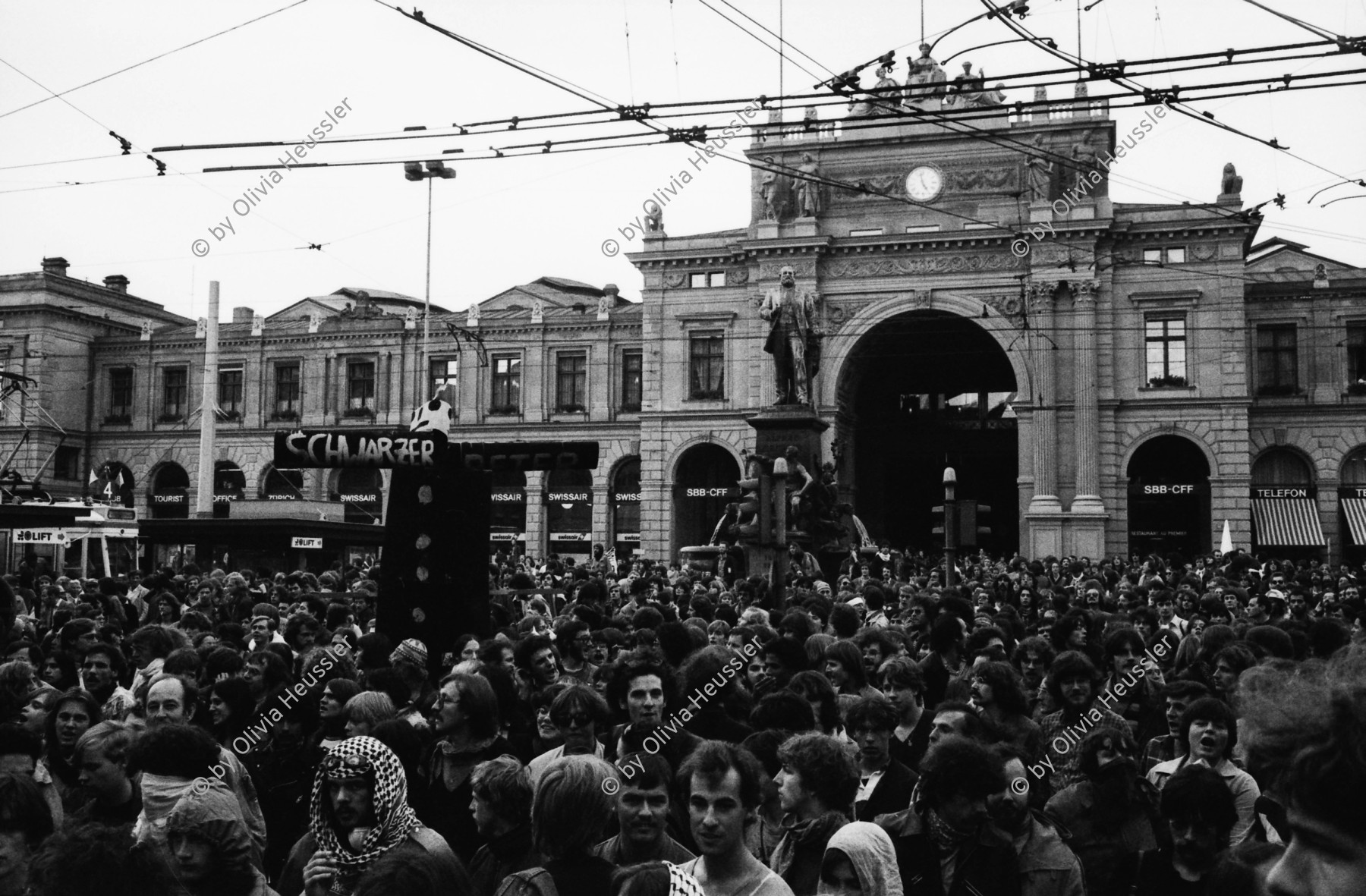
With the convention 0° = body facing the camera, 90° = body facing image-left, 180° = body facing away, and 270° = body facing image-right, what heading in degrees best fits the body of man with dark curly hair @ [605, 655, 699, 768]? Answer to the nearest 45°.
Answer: approximately 0°

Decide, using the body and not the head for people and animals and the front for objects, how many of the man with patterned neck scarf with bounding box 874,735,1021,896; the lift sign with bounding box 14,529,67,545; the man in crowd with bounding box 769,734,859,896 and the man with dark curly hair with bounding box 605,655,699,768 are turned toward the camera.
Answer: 3

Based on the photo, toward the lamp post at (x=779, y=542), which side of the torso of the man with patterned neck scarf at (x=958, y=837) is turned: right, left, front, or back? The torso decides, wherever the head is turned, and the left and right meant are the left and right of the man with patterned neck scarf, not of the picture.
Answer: back

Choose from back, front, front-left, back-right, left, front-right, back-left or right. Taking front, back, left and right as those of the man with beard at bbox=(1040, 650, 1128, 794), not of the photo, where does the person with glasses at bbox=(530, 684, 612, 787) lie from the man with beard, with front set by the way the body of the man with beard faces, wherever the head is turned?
front-right

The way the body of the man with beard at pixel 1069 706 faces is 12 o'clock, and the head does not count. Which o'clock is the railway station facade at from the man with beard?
The railway station facade is roughly at 6 o'clock from the man with beard.

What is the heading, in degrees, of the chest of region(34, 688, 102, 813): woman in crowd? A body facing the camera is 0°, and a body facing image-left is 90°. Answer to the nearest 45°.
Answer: approximately 0°

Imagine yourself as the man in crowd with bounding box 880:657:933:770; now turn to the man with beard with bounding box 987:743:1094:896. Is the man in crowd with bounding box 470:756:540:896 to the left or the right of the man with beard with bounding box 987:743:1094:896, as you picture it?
right

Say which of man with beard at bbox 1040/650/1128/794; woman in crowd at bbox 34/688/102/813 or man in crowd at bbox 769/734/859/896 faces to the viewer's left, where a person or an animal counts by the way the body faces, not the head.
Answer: the man in crowd

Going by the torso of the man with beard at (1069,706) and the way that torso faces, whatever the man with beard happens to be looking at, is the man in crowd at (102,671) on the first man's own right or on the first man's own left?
on the first man's own right
